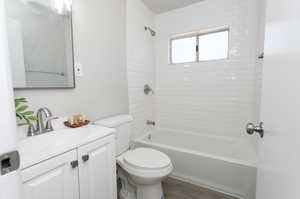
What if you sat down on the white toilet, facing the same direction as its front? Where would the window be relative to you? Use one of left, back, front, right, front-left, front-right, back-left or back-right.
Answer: left

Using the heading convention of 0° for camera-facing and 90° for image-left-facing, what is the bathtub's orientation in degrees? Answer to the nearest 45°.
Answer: approximately 45°

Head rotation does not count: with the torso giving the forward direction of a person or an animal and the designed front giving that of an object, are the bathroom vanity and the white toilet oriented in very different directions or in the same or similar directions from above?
same or similar directions

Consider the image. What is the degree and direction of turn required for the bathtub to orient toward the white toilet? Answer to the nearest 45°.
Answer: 0° — it already faces it

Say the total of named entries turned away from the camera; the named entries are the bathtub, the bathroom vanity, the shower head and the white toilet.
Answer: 0

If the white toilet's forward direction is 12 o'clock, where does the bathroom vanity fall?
The bathroom vanity is roughly at 3 o'clock from the white toilet.

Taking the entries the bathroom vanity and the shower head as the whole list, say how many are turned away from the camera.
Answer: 0

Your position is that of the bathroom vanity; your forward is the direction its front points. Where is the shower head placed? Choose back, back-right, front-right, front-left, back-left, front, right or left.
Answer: left

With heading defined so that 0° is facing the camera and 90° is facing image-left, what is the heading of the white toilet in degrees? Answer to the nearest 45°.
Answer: approximately 315°

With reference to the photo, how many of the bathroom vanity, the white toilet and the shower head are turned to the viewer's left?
0

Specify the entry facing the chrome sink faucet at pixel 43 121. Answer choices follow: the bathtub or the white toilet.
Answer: the bathtub
